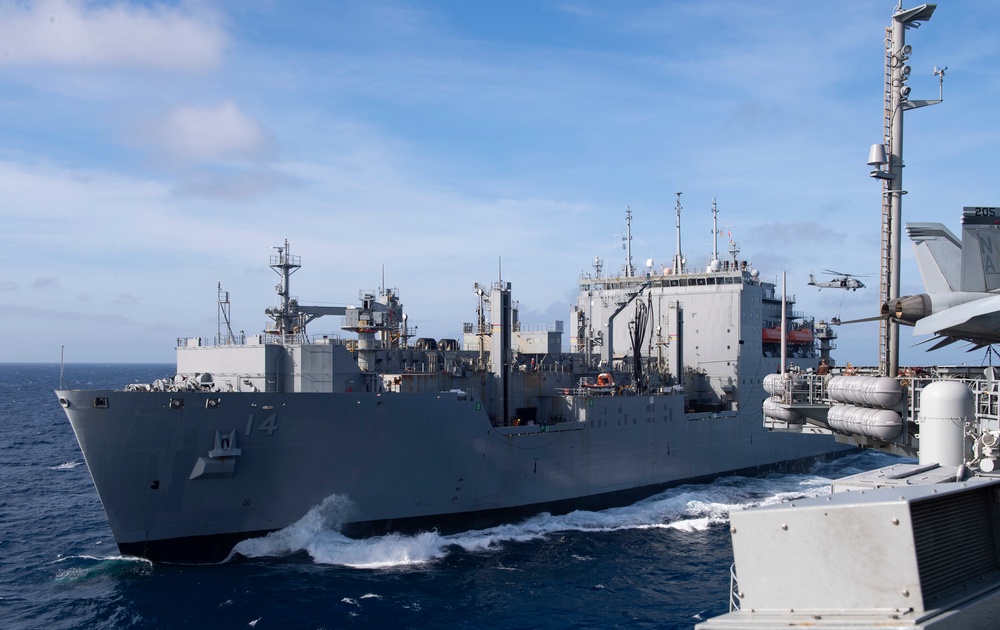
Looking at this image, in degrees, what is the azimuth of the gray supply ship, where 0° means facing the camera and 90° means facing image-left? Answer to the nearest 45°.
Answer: approximately 45°

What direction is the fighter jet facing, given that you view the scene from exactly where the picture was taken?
facing away from the viewer and to the right of the viewer

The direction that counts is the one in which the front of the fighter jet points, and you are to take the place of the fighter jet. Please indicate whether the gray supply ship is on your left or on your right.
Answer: on your left

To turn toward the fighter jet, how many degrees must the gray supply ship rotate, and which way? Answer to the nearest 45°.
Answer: approximately 90° to its left
